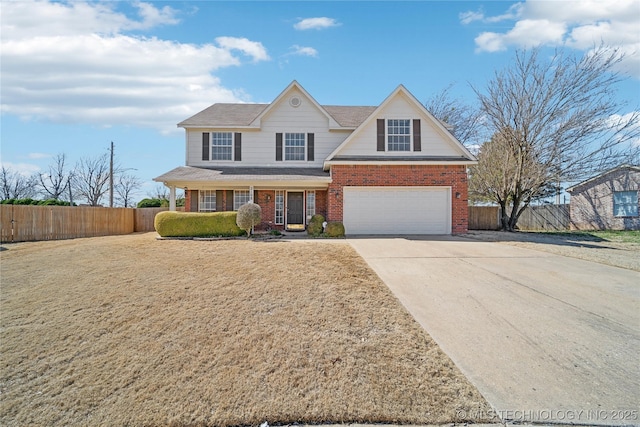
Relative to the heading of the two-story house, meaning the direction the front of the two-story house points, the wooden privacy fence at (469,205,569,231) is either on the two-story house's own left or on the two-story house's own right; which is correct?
on the two-story house's own left

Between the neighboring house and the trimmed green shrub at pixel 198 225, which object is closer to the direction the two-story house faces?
the trimmed green shrub

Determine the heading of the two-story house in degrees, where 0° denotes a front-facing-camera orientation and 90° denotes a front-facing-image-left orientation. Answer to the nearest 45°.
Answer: approximately 0°

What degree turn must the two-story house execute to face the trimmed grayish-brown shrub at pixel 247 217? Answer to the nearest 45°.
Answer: approximately 45° to its right

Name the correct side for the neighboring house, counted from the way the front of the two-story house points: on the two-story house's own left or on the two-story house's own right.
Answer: on the two-story house's own left

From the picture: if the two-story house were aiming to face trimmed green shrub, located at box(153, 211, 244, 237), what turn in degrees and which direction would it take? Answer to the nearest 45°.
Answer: approximately 45° to its right

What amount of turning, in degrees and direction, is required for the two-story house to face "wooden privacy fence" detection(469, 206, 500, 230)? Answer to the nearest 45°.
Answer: approximately 135° to its left

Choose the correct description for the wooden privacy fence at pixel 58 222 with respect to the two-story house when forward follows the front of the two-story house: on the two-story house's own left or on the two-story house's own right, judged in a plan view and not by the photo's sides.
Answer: on the two-story house's own right
